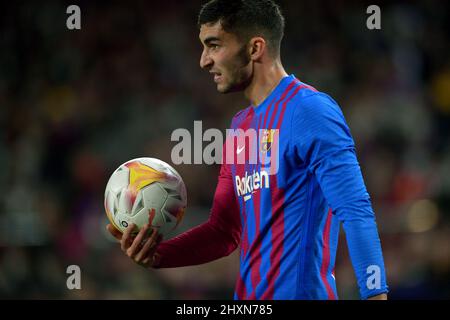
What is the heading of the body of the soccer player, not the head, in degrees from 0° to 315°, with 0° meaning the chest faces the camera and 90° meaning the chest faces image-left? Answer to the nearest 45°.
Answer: approximately 45°
